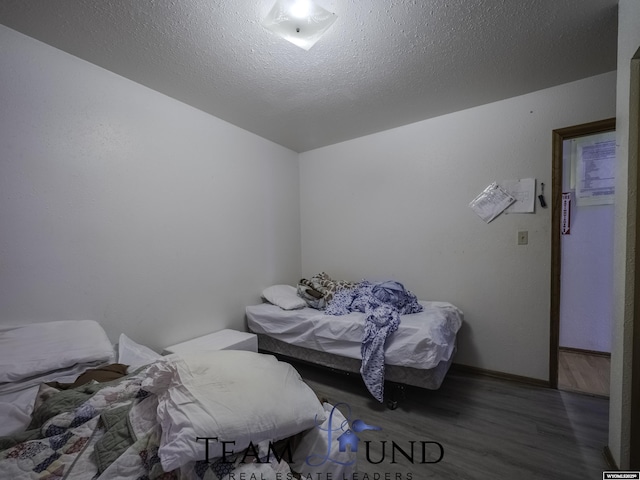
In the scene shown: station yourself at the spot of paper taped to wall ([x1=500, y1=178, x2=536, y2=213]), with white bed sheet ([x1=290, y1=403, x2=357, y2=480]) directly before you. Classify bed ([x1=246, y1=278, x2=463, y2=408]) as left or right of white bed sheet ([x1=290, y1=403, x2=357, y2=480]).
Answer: right

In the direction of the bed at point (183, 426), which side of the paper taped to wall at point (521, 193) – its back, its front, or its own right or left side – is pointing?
front

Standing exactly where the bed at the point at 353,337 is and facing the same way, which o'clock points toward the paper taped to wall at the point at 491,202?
The paper taped to wall is roughly at 10 o'clock from the bed.

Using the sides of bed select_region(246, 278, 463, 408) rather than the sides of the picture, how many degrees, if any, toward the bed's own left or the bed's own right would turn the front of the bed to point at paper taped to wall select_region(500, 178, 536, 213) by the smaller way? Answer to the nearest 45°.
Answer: approximately 45° to the bed's own left

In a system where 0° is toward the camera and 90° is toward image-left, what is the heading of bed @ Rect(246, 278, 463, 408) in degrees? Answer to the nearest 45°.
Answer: approximately 315°

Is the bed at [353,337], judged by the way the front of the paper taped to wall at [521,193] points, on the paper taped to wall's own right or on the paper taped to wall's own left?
on the paper taped to wall's own right

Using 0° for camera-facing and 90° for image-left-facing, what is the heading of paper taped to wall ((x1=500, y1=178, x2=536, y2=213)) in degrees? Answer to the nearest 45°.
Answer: approximately 0°

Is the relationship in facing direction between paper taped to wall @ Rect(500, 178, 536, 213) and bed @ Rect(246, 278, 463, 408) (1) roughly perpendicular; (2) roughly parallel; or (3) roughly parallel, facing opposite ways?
roughly perpendicular

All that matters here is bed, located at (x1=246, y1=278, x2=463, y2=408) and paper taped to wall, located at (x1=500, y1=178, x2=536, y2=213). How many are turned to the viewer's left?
0
